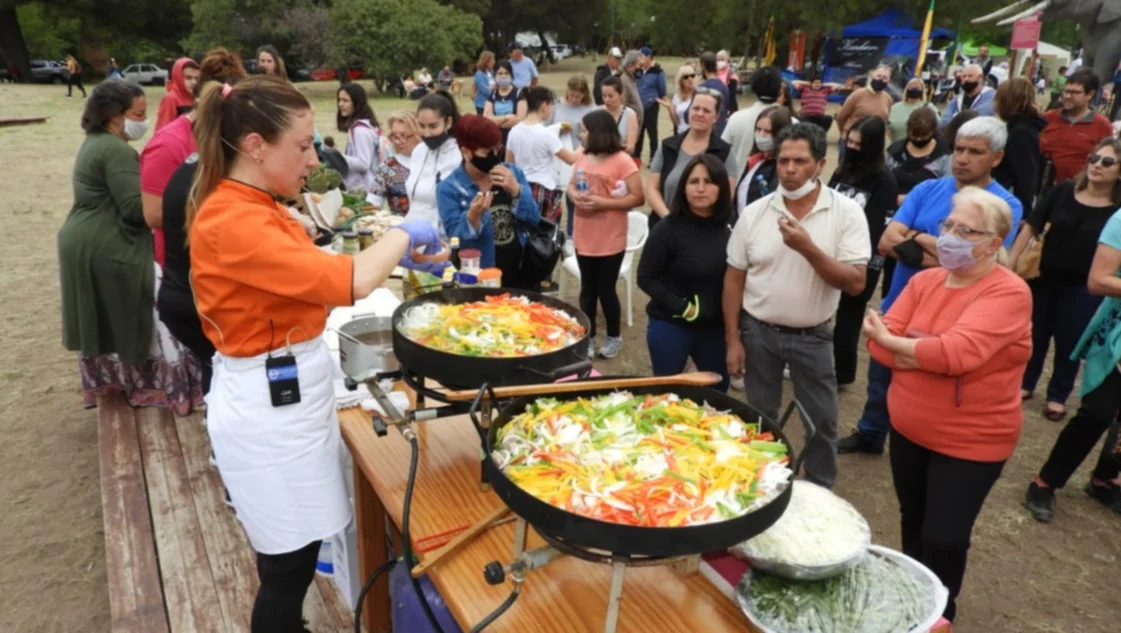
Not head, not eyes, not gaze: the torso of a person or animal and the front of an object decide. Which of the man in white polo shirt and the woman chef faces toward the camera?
the man in white polo shirt

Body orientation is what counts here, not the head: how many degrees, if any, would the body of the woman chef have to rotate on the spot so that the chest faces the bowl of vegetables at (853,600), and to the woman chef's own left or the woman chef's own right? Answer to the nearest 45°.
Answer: approximately 45° to the woman chef's own right

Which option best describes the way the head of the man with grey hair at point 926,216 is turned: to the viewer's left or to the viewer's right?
to the viewer's left

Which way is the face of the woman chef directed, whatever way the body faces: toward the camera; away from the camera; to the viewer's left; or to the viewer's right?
to the viewer's right

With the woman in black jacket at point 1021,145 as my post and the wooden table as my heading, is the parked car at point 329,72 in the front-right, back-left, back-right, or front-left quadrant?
back-right

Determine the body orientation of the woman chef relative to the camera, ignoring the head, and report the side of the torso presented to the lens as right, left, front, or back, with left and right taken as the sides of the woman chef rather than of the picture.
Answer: right

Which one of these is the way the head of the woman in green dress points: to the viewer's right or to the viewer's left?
to the viewer's right

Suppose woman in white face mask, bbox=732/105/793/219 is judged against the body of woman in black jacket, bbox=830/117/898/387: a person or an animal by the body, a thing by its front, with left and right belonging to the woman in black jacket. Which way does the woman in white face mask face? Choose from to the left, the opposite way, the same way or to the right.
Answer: the same way

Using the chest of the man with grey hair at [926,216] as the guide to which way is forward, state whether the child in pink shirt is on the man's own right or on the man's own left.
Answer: on the man's own right

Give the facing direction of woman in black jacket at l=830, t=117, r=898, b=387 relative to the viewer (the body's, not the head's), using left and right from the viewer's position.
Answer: facing the viewer and to the left of the viewer

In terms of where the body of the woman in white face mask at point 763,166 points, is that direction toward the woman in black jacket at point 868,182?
no

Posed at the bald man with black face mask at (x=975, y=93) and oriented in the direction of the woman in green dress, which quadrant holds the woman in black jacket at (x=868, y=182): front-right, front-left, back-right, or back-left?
front-left

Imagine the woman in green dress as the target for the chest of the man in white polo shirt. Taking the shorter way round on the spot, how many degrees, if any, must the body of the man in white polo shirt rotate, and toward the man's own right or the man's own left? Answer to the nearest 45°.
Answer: approximately 90° to the man's own right

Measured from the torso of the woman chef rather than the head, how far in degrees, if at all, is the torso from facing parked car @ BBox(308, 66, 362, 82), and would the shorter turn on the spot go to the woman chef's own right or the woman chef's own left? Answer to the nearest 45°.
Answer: approximately 90° to the woman chef's own left

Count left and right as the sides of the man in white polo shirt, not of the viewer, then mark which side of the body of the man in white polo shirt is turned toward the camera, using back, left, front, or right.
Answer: front

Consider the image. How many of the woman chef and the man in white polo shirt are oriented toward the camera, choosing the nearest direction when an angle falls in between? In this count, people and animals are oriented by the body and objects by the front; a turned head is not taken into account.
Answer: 1
